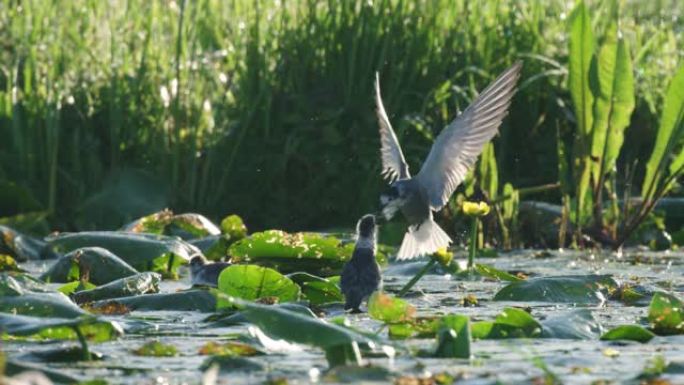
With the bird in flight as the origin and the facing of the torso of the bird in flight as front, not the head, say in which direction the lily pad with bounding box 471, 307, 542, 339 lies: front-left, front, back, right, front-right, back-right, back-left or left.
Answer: front-left

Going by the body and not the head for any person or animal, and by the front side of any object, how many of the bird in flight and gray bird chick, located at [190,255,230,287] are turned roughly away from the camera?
0

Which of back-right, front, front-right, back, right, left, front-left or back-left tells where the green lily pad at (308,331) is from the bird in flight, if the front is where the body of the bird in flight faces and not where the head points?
front-left

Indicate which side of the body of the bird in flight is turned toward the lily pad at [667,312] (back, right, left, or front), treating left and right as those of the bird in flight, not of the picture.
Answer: left

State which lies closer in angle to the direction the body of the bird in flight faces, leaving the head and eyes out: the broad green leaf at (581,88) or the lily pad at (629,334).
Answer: the lily pad

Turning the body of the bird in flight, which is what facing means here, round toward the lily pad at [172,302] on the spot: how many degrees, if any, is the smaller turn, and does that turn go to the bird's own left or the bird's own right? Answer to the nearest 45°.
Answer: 0° — it already faces it
